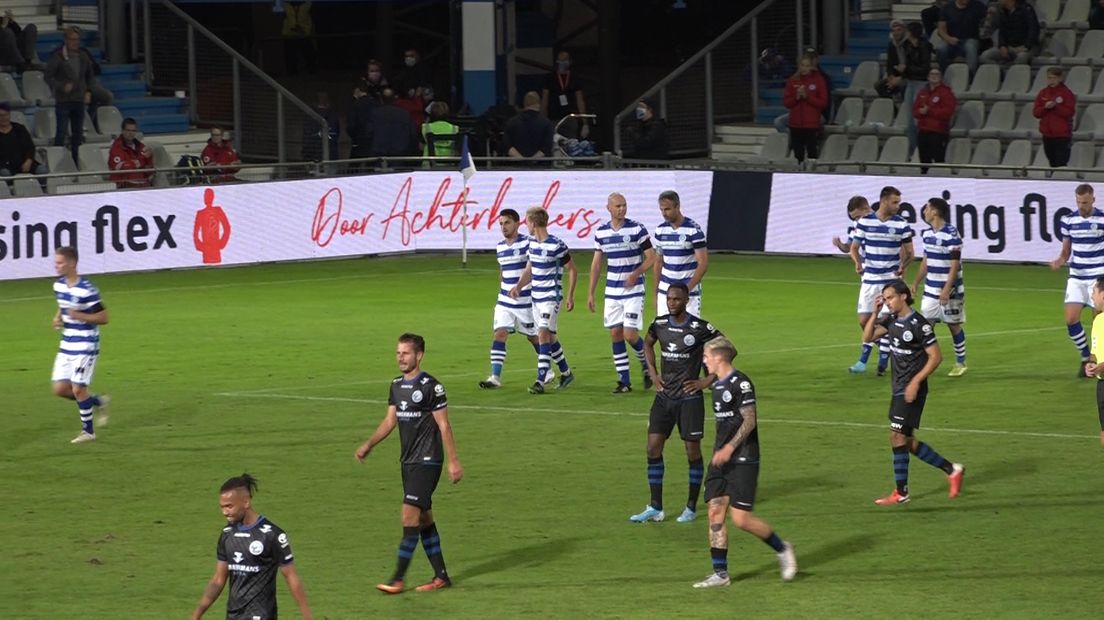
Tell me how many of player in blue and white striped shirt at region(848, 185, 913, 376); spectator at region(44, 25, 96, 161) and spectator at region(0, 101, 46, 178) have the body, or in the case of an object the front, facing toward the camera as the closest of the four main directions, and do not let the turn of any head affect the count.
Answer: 3

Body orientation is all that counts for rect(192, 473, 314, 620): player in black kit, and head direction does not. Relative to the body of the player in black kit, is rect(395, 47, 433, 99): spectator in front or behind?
behind

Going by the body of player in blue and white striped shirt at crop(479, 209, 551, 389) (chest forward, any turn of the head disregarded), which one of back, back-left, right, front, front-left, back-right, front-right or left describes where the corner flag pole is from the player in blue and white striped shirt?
back-right

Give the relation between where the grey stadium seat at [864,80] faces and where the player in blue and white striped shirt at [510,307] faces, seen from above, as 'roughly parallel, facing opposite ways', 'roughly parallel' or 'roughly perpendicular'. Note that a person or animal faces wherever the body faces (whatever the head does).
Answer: roughly parallel

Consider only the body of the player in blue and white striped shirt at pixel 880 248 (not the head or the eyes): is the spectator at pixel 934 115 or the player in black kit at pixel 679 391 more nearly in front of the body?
the player in black kit

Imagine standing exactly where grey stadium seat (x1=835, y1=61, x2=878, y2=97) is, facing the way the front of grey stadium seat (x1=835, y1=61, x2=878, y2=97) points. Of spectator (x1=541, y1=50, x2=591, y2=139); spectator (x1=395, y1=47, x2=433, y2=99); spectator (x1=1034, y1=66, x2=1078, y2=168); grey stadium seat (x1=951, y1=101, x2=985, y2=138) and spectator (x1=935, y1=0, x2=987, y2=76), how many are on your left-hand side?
3

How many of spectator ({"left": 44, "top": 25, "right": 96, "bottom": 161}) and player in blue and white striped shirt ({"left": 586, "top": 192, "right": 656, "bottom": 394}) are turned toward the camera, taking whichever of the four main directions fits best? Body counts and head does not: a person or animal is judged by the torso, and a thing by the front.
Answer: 2

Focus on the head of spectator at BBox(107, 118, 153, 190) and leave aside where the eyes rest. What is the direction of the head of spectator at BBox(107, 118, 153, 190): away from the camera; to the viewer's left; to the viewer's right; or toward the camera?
toward the camera

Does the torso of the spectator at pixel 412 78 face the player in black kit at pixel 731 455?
yes

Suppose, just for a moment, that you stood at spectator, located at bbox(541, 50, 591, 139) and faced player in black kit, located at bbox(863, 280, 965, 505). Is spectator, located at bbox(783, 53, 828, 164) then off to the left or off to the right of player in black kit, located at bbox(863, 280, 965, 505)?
left

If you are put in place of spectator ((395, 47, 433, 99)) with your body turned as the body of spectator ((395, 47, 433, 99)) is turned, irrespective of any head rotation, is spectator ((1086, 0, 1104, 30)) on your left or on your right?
on your left

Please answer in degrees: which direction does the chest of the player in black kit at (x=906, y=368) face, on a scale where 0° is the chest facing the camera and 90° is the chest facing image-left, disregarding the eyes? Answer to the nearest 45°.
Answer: approximately 45°

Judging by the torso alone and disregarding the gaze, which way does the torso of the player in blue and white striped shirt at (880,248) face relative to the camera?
toward the camera

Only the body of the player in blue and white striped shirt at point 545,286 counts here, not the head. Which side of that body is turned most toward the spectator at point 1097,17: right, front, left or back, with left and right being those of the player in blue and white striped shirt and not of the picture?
back

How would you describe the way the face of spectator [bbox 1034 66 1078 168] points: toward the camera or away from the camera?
toward the camera

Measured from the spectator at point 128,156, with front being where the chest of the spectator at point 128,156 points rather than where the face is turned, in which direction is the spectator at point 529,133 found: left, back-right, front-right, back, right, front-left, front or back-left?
left

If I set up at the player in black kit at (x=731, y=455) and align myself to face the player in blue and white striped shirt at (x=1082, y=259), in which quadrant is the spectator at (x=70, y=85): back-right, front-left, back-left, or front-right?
front-left

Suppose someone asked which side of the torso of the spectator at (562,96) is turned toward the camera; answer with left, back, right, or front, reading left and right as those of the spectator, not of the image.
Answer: front

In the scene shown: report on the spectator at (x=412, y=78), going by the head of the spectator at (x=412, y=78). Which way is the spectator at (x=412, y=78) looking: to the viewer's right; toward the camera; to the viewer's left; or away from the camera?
toward the camera

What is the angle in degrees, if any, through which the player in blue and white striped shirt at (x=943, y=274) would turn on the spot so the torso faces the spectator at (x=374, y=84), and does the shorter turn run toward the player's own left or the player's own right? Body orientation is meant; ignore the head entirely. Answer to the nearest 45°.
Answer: approximately 90° to the player's own right

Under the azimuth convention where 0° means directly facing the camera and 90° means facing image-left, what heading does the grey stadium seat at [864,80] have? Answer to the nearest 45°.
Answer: approximately 45°
